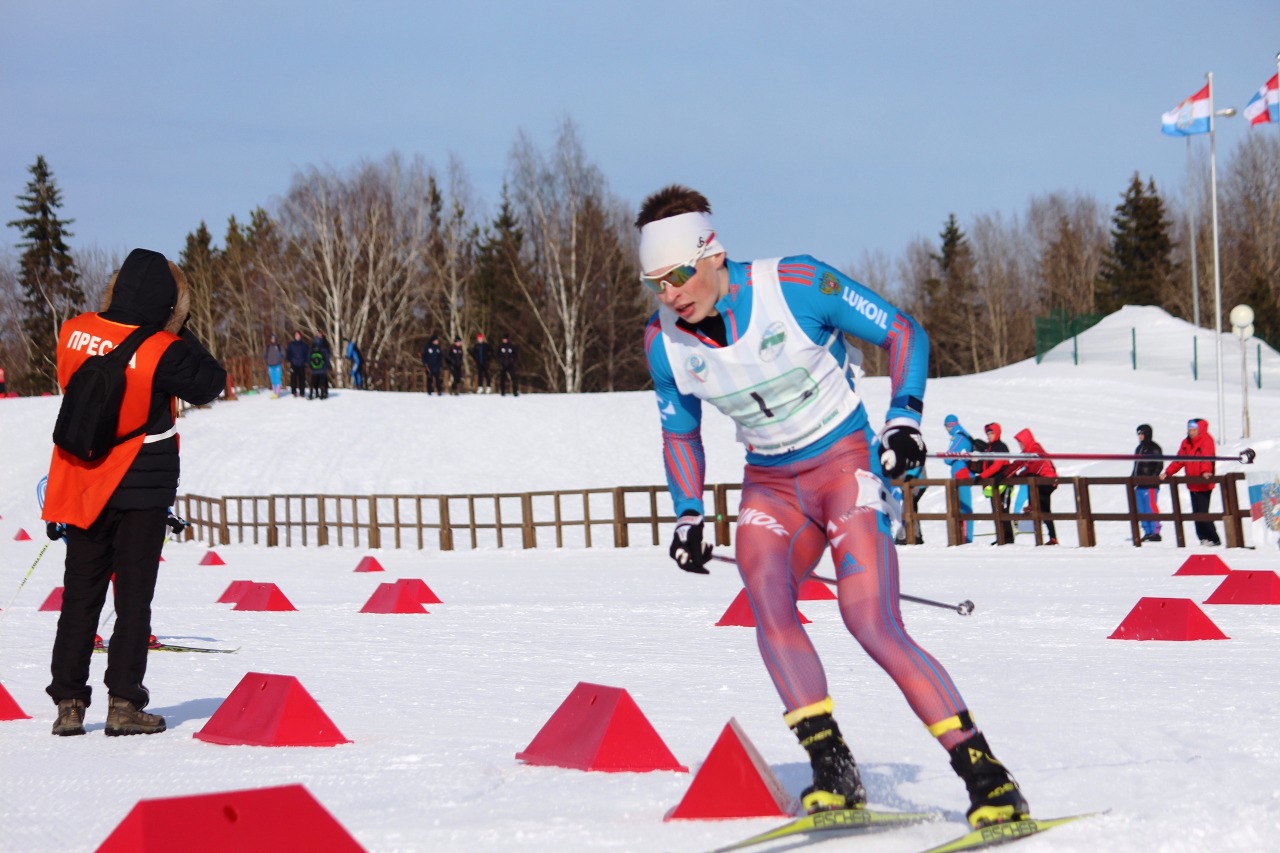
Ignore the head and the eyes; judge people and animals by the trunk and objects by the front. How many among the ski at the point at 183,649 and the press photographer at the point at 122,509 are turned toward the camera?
0

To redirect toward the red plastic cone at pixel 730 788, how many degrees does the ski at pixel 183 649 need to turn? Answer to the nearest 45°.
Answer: approximately 90° to its right

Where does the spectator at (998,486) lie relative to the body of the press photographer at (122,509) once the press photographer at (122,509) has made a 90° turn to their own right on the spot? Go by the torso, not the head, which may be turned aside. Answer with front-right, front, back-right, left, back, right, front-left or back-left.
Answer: left

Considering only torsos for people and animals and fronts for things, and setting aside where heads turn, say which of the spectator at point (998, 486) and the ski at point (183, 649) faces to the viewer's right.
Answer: the ski

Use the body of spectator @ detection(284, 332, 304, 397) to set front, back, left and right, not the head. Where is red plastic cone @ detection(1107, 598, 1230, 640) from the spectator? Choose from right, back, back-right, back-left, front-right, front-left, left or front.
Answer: front

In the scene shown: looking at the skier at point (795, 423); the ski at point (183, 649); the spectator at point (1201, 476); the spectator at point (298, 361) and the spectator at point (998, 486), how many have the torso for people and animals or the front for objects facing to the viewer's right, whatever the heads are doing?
1

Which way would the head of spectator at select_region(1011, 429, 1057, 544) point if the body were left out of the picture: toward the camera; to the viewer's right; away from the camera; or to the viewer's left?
to the viewer's left

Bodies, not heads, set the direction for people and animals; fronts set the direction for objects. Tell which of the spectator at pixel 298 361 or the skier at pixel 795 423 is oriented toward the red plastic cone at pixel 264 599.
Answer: the spectator

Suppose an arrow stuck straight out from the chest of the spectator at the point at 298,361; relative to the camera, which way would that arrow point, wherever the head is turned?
toward the camera

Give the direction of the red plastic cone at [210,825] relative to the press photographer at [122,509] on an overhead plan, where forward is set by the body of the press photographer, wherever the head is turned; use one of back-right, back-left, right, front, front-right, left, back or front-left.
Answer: back-right

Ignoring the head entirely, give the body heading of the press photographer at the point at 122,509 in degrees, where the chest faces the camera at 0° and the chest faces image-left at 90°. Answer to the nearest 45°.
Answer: approximately 225°

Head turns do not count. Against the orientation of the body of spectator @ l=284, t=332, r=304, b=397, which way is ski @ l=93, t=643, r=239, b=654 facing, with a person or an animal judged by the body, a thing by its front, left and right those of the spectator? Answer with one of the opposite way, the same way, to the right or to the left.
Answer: to the left

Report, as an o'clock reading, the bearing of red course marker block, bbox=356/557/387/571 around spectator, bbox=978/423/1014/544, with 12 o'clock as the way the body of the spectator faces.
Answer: The red course marker block is roughly at 1 o'clock from the spectator.

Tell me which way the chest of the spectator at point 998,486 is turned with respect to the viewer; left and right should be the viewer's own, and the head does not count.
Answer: facing the viewer and to the left of the viewer

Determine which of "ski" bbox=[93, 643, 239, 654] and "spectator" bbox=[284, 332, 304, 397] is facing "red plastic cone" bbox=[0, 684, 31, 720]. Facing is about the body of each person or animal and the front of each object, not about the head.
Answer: the spectator

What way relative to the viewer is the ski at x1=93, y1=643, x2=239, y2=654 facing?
to the viewer's right

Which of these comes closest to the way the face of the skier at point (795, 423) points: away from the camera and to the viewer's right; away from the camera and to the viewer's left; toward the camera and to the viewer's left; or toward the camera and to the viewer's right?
toward the camera and to the viewer's left

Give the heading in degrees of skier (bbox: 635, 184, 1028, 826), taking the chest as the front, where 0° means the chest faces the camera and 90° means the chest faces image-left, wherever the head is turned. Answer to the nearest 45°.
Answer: approximately 45°

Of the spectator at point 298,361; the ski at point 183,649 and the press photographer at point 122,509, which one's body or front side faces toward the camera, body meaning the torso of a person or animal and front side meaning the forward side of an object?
the spectator at point 298,361

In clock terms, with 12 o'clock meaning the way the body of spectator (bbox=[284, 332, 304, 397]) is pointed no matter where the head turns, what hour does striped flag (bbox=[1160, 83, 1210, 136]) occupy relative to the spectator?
The striped flag is roughly at 10 o'clock from the spectator.

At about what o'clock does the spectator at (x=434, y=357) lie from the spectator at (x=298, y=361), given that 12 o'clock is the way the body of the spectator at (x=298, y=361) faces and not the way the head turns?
the spectator at (x=434, y=357) is roughly at 9 o'clock from the spectator at (x=298, y=361).
